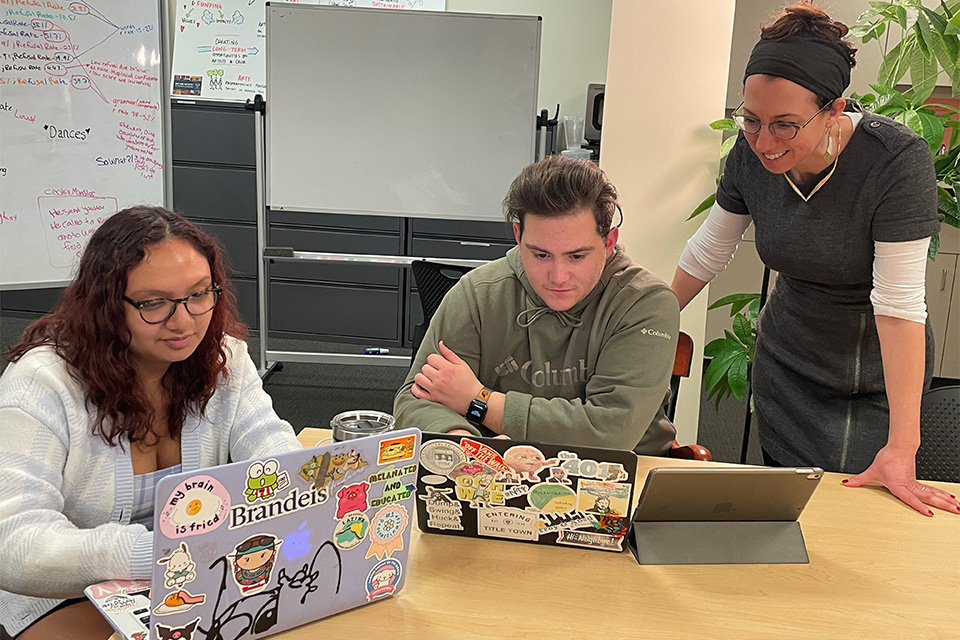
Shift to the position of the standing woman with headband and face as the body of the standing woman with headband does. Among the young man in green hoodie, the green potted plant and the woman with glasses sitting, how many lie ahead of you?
2

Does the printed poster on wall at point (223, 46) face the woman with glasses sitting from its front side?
yes

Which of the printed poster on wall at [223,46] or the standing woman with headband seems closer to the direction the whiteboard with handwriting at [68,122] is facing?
the standing woman with headband

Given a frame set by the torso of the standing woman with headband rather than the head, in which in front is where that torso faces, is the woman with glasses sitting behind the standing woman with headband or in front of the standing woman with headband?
in front

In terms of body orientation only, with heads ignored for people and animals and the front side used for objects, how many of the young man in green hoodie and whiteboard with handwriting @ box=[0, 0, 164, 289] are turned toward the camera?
2

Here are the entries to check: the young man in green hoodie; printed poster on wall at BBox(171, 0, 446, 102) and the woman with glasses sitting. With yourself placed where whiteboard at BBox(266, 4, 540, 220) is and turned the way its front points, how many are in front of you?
2

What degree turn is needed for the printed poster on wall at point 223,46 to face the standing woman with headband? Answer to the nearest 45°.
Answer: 0° — it already faces them
